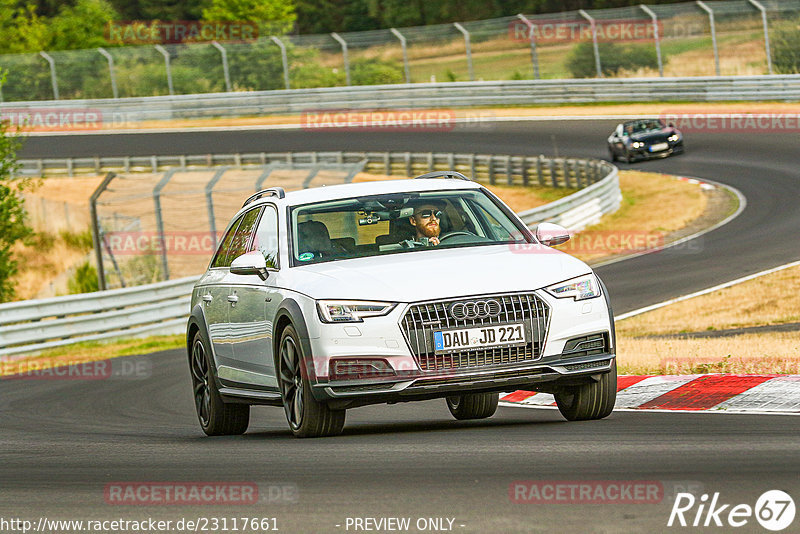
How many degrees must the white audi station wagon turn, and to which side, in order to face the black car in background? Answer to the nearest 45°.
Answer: approximately 180°

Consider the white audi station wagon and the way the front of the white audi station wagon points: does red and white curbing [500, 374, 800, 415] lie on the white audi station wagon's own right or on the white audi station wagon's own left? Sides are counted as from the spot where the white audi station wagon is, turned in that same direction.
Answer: on the white audi station wagon's own left

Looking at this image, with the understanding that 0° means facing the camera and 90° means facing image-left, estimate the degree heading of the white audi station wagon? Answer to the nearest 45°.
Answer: approximately 0°

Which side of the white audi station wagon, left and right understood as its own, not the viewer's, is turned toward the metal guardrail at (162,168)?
back

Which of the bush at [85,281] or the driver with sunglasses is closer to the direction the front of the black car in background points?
the driver with sunglasses

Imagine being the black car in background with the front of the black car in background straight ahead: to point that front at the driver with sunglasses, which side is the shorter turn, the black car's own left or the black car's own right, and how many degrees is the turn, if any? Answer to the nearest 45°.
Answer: approximately 45° to the black car's own right

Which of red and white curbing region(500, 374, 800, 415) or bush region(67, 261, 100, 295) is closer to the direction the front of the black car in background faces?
the red and white curbing

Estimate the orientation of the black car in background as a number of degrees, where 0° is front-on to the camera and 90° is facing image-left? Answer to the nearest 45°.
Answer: approximately 315°

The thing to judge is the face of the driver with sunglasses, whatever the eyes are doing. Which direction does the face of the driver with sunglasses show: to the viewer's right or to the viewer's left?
to the viewer's right
